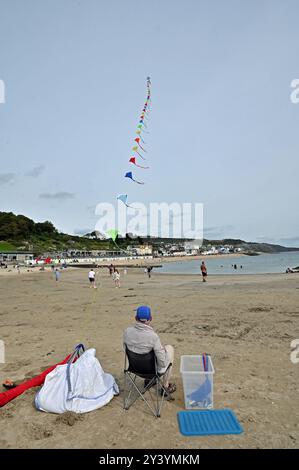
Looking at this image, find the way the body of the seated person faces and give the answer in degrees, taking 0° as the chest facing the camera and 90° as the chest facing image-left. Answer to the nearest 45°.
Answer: approximately 225°

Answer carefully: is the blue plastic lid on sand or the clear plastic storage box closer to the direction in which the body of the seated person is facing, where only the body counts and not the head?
the clear plastic storage box

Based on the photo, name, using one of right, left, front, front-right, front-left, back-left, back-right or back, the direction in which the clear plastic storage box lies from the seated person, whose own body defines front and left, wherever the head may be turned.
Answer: front-right

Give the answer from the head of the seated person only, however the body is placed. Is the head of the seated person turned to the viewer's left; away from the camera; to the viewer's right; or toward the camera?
away from the camera

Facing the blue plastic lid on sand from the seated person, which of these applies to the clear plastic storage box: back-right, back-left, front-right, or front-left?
front-left

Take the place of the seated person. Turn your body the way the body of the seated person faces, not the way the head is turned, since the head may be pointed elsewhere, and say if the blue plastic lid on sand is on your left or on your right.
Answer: on your right

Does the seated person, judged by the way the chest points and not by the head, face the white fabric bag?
no
